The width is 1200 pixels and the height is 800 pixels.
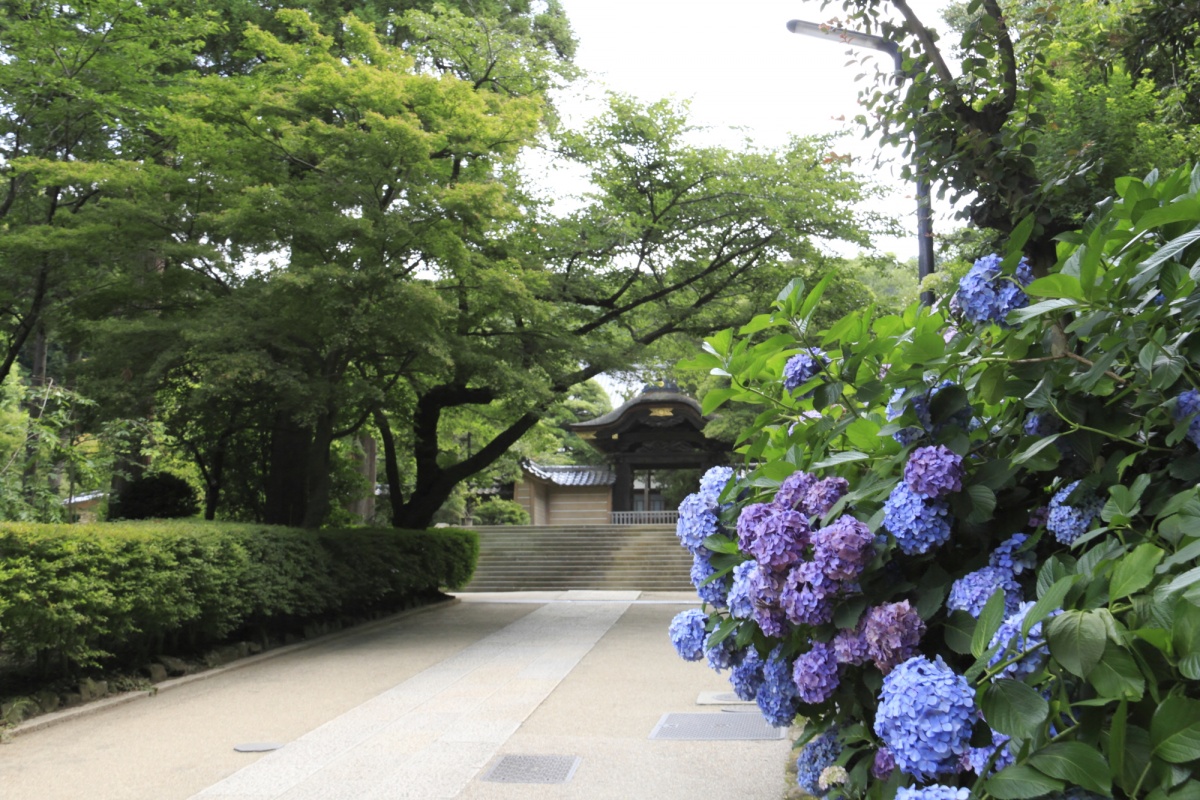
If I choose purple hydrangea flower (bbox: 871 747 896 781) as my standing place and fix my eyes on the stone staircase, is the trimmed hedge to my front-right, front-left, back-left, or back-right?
front-left

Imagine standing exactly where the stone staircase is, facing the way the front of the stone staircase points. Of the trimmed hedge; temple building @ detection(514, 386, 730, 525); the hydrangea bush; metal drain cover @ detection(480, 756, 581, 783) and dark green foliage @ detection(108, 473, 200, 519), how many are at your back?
1

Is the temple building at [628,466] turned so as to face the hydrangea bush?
yes

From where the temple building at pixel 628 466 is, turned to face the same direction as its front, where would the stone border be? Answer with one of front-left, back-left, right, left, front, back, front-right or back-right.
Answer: front

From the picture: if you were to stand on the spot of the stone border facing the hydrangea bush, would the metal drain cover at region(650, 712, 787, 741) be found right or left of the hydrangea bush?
left

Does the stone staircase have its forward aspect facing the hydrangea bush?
yes

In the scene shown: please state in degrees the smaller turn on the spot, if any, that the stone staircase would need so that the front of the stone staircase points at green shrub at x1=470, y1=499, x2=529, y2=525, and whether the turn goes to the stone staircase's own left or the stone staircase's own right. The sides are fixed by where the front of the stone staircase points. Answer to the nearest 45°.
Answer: approximately 180°

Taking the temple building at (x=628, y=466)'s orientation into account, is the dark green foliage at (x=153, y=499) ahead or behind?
ahead

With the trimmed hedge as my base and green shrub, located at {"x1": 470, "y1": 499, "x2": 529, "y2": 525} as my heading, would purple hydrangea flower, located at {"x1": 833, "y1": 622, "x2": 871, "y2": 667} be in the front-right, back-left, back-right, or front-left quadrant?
back-right

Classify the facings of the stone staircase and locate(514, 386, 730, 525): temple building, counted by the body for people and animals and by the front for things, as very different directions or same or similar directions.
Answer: same or similar directions

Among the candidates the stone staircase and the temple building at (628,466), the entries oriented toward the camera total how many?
2

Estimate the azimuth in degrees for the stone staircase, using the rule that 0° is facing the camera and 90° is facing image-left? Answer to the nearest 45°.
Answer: approximately 0°

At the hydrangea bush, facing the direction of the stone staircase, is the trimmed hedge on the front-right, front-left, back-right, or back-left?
front-left

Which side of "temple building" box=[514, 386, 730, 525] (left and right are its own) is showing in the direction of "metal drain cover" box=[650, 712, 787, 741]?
front

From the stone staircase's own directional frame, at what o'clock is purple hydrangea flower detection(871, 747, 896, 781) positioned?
The purple hydrangea flower is roughly at 12 o'clock from the stone staircase.

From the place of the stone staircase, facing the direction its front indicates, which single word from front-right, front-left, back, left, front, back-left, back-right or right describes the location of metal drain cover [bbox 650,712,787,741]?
front

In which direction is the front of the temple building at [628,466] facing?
toward the camera
